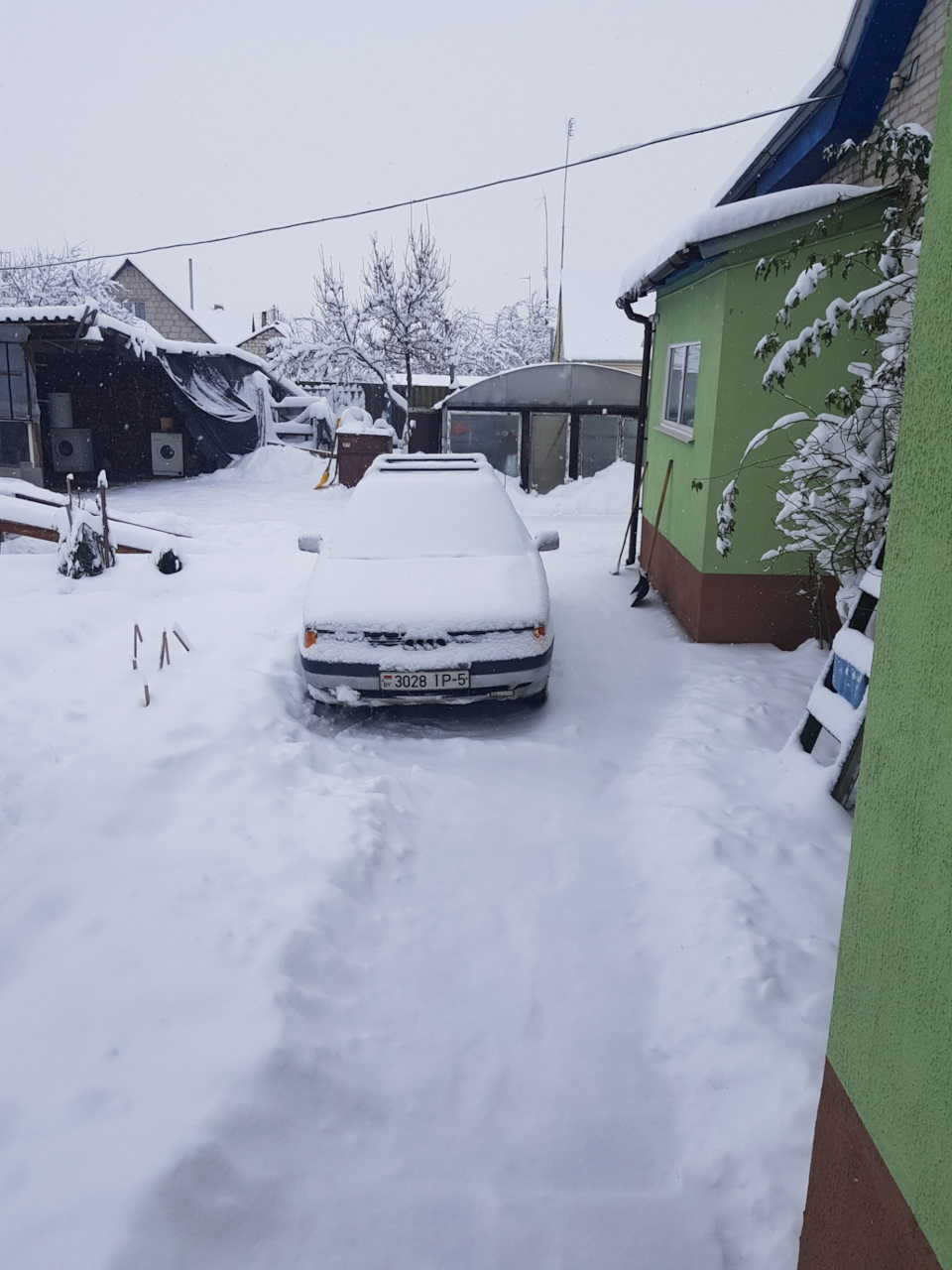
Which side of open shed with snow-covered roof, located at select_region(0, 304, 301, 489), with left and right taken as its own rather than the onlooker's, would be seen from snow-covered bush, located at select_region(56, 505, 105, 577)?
front

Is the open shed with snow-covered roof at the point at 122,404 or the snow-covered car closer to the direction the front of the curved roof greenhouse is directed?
the snow-covered car

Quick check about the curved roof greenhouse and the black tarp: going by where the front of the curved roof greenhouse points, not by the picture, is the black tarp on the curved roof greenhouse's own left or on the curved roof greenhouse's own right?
on the curved roof greenhouse's own right

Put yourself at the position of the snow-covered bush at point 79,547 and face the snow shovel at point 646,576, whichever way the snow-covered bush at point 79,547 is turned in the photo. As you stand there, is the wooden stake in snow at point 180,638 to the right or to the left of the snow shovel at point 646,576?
right

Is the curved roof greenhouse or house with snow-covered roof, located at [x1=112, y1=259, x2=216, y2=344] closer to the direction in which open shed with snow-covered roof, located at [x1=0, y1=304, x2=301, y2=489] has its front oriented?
the curved roof greenhouse

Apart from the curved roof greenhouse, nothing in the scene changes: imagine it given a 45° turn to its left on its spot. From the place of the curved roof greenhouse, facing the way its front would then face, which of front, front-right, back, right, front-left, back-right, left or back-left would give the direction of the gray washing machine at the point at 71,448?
back-right

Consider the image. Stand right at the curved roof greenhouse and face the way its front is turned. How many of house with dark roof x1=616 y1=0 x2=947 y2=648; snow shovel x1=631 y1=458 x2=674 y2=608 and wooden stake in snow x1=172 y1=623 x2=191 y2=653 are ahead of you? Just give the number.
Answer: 3

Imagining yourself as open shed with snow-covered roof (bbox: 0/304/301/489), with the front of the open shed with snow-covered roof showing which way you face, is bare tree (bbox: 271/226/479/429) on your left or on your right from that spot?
on your left

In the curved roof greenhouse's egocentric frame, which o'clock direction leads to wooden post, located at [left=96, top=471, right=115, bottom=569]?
The wooden post is roughly at 1 o'clock from the curved roof greenhouse.

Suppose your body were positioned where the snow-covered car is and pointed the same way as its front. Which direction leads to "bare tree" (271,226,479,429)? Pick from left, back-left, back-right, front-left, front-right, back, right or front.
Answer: back

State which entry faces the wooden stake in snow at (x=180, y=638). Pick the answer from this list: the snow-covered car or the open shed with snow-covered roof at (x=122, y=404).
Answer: the open shed with snow-covered roof

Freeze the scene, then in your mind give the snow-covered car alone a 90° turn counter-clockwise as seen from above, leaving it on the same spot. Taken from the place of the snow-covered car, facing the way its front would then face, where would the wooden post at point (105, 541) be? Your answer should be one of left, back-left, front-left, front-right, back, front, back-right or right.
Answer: back-left
